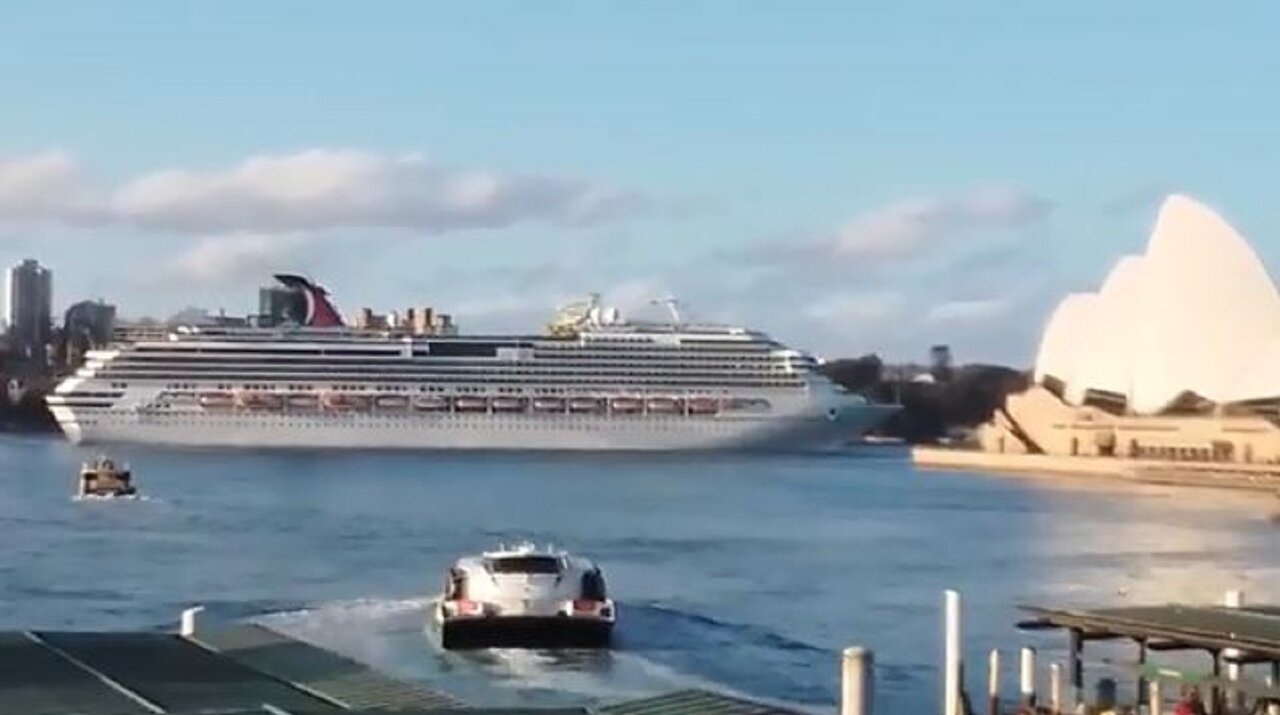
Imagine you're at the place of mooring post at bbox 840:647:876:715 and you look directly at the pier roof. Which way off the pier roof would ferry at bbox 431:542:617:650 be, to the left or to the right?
left

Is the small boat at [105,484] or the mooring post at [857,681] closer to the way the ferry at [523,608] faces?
the small boat

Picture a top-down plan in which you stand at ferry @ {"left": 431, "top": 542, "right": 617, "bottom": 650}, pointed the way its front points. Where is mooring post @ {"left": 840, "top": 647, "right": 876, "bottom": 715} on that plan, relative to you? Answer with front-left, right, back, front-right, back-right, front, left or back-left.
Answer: back

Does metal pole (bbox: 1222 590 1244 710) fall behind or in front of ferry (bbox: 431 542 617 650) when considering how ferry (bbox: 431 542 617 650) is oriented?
behind

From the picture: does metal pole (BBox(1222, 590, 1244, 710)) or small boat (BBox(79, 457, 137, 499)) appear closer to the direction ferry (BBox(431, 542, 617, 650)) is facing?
the small boat

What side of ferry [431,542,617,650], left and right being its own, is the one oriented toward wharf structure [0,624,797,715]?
back

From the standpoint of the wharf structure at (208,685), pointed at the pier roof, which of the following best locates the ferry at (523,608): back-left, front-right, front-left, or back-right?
front-left

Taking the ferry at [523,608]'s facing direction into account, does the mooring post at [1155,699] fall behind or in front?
behind

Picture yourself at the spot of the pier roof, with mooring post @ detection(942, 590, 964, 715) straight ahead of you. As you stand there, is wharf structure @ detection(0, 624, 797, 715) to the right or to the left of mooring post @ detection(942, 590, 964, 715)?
left

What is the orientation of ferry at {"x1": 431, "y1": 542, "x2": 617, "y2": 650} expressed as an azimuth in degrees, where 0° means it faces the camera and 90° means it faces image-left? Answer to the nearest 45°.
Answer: approximately 180°

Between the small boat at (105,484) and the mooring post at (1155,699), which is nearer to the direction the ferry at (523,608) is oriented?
the small boat

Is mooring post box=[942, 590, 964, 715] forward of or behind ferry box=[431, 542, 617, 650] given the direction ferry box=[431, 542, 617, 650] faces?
behind
